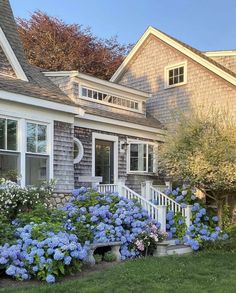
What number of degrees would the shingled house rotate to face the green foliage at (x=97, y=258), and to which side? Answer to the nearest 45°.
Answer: approximately 45° to its right

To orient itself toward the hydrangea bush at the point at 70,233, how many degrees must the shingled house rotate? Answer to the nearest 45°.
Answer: approximately 45° to its right

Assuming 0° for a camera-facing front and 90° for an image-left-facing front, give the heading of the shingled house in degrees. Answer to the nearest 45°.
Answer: approximately 315°

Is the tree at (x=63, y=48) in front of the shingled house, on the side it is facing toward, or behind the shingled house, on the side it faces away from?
behind

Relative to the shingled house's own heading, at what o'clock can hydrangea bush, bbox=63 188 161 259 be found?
The hydrangea bush is roughly at 1 o'clock from the shingled house.

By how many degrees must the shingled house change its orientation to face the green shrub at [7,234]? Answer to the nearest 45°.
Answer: approximately 45° to its right

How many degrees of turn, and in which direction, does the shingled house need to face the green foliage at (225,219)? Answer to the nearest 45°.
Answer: approximately 45° to its left

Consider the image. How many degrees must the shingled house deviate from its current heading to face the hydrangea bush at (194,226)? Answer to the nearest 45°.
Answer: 0° — it already faces it

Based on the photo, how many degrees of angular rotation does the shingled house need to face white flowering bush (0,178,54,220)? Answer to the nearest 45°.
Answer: approximately 45° to its right

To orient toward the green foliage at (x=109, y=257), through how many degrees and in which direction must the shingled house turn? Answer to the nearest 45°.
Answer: approximately 45° to its right

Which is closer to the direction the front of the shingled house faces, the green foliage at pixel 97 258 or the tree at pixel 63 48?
the green foliage

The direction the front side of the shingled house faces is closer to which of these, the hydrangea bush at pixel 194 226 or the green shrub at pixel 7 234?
the hydrangea bush
